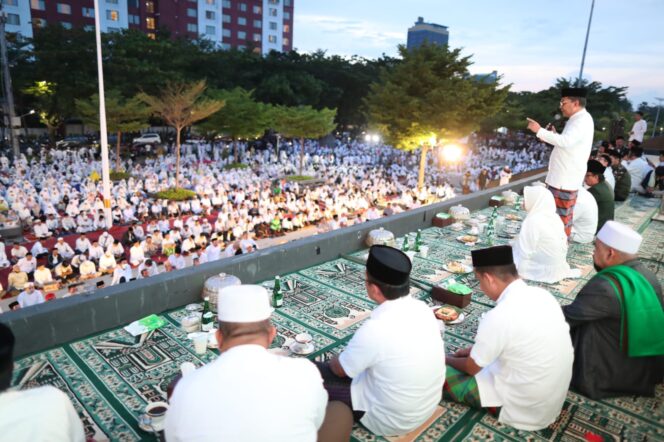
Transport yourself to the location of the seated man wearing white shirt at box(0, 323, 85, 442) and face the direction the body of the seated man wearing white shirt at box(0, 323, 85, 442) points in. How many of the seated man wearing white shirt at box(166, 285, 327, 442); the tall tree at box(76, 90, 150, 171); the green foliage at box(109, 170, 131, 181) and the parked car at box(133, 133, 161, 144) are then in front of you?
3

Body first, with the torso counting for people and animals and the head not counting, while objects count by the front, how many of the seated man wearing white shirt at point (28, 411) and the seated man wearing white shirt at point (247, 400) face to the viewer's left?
0

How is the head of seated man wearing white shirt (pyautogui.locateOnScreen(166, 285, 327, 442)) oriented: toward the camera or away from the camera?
away from the camera

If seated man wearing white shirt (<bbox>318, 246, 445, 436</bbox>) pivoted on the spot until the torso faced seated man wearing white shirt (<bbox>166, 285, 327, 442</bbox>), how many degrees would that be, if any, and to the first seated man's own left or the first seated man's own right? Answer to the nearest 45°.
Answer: approximately 90° to the first seated man's own left

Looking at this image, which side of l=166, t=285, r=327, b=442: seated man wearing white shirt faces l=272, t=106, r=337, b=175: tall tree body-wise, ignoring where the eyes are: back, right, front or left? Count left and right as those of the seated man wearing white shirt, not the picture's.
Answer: front

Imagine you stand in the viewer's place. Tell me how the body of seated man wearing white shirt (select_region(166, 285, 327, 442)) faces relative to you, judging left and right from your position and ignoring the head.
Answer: facing away from the viewer

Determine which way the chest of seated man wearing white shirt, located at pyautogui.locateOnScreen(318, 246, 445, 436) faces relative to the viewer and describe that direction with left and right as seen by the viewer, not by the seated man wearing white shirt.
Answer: facing away from the viewer and to the left of the viewer

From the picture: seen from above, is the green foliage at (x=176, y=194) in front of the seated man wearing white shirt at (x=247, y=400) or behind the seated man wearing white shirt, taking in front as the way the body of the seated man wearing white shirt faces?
in front

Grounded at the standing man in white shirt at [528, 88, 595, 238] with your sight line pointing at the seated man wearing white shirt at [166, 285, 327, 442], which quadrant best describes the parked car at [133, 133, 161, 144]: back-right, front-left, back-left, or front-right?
back-right

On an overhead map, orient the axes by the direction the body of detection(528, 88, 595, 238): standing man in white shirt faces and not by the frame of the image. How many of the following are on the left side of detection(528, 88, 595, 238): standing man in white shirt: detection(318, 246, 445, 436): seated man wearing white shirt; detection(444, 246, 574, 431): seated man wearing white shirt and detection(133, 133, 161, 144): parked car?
2

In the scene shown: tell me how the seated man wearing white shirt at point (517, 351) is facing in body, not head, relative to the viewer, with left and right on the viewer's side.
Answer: facing away from the viewer and to the left of the viewer

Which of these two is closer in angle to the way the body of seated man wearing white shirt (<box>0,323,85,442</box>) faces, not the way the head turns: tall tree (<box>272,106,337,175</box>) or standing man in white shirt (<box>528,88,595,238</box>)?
the tall tree

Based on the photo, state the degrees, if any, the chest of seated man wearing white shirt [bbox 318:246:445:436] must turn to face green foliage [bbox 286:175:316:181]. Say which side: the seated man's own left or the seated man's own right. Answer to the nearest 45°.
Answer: approximately 45° to the seated man's own right

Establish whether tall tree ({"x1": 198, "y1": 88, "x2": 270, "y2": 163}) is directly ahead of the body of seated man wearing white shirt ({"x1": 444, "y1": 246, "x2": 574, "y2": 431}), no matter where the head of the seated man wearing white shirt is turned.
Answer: yes

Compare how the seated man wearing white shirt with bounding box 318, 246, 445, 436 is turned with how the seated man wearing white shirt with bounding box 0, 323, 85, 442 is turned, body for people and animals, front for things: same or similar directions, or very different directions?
same or similar directions

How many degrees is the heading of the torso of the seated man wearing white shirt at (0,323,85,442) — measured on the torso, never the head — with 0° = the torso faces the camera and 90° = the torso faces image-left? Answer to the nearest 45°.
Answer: approximately 180°

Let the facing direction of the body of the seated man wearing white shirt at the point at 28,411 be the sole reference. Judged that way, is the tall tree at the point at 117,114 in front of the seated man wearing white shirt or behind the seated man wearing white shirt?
in front

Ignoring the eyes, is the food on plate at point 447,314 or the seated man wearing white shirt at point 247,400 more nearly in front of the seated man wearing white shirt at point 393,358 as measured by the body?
the food on plate

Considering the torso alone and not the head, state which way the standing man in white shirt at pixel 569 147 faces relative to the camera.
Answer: to the viewer's left

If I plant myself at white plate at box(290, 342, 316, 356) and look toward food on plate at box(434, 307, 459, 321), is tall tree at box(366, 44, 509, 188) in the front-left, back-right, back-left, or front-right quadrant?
front-left
